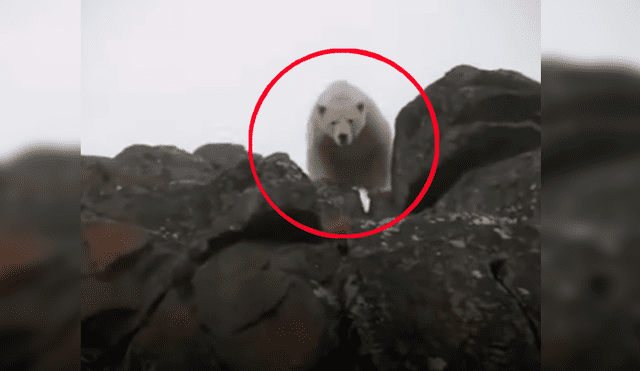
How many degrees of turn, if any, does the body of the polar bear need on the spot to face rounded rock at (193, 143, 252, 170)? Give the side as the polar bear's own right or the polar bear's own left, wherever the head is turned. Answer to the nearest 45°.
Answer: approximately 45° to the polar bear's own right

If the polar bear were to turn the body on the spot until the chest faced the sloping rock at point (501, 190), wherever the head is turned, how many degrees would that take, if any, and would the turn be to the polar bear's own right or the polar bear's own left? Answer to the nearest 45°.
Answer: approximately 45° to the polar bear's own left

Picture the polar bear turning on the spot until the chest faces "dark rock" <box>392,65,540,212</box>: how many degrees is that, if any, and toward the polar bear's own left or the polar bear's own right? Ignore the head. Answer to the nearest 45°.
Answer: approximately 45° to the polar bear's own left

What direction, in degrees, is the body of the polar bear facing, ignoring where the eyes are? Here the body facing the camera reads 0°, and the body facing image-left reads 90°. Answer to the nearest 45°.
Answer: approximately 0°
